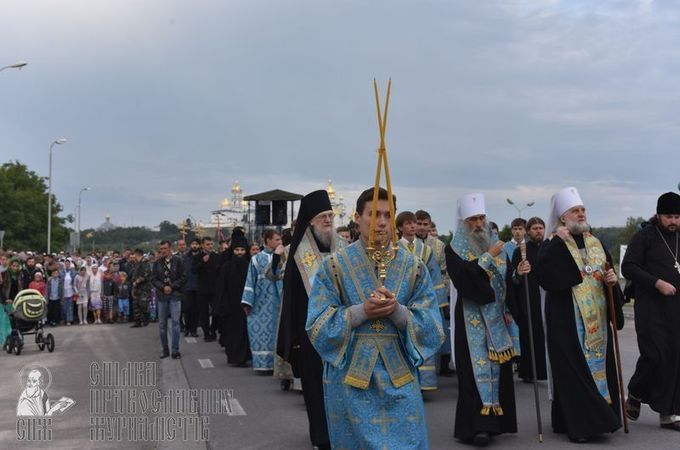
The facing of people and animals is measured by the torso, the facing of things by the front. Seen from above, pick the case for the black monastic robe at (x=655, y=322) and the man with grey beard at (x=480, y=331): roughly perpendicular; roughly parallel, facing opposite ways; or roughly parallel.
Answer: roughly parallel

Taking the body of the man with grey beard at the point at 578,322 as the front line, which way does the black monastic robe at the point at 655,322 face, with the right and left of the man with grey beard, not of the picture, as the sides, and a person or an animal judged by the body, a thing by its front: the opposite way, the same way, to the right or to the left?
the same way

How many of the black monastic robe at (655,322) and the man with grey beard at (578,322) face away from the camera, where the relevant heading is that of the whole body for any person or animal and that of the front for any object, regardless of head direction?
0

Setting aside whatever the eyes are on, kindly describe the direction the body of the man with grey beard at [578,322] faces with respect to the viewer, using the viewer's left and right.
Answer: facing the viewer and to the right of the viewer

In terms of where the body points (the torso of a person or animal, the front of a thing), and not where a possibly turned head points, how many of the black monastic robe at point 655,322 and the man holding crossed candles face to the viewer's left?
0

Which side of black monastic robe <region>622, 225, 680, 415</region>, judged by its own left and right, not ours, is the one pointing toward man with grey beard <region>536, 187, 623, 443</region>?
right

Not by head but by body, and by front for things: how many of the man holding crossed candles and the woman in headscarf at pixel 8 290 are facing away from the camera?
0

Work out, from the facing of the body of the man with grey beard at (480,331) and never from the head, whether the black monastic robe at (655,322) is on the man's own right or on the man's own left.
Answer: on the man's own left

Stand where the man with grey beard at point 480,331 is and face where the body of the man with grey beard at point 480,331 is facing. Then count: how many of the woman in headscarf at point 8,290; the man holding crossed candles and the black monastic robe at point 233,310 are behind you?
2

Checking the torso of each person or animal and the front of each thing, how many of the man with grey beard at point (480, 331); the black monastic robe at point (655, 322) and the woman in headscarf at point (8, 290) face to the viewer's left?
0

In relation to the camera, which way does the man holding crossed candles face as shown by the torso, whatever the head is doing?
toward the camera

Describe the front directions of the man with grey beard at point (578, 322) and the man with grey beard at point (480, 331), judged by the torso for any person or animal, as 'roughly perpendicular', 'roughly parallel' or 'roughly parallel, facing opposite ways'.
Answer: roughly parallel

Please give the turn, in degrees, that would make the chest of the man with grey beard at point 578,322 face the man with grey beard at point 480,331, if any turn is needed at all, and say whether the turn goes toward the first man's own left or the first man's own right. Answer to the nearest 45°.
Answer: approximately 90° to the first man's own right

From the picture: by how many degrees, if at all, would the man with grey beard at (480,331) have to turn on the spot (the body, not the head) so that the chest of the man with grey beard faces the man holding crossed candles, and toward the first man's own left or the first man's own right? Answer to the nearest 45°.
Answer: approximately 45° to the first man's own right

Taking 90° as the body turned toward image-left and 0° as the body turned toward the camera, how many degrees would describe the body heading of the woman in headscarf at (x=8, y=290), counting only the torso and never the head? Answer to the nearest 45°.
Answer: approximately 315°
